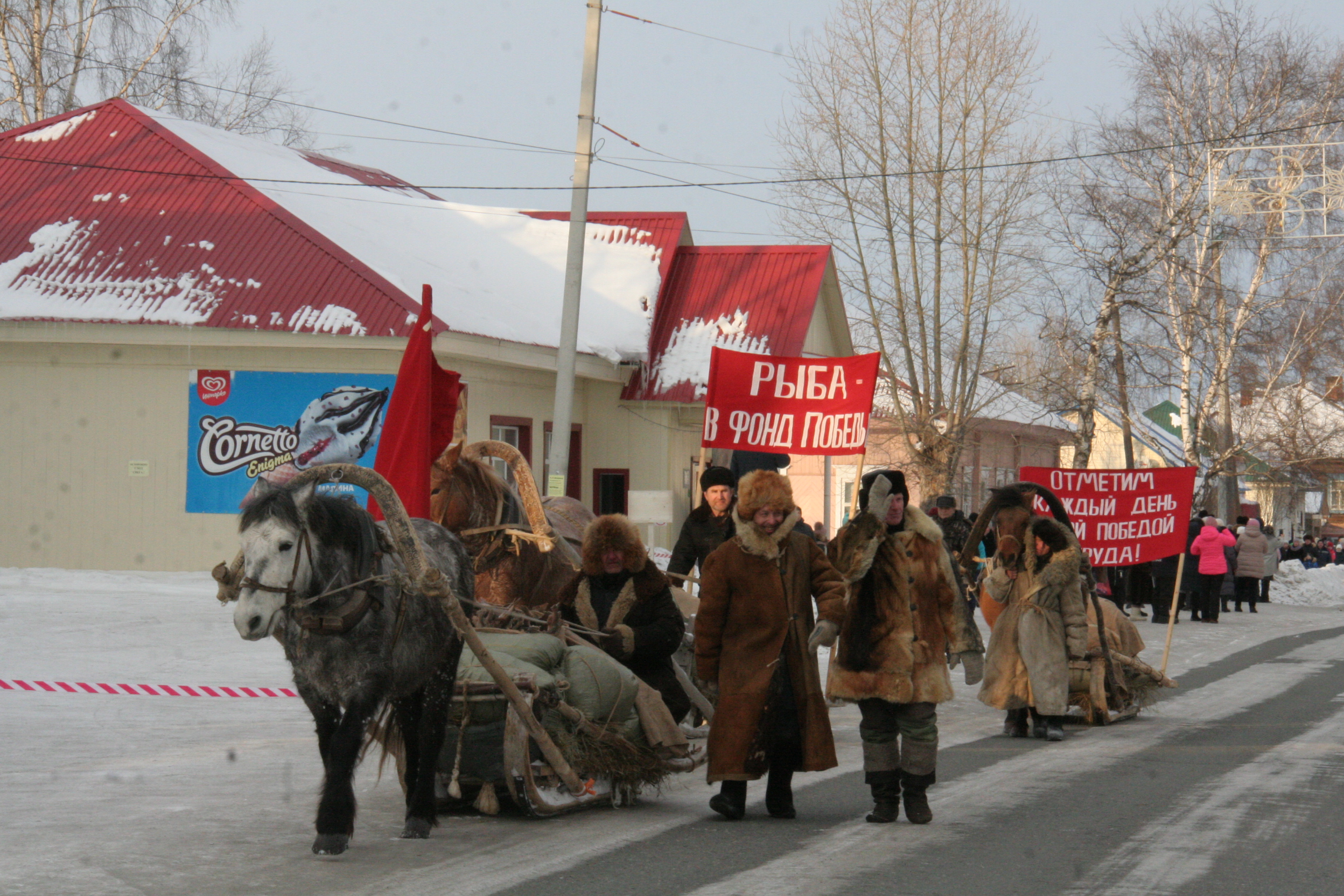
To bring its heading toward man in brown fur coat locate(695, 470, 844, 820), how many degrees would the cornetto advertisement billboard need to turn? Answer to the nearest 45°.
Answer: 0° — it already faces them

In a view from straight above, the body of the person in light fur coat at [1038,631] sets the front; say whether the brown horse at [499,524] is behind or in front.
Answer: in front

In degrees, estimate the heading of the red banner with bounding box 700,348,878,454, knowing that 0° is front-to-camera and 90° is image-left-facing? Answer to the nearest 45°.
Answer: approximately 0°

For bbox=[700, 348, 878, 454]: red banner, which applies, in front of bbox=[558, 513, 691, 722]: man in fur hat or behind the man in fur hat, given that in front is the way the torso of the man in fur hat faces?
behind

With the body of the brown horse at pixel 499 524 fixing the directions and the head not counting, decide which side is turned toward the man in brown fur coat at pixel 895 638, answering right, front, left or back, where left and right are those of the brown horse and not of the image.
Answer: left

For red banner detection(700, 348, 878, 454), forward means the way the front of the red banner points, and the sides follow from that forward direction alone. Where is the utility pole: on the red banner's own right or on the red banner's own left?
on the red banner's own right

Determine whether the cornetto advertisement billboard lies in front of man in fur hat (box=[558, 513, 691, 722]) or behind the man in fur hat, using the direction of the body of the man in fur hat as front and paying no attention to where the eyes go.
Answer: behind

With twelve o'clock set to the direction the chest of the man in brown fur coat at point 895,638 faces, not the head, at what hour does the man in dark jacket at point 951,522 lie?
The man in dark jacket is roughly at 6 o'clock from the man in brown fur coat.
